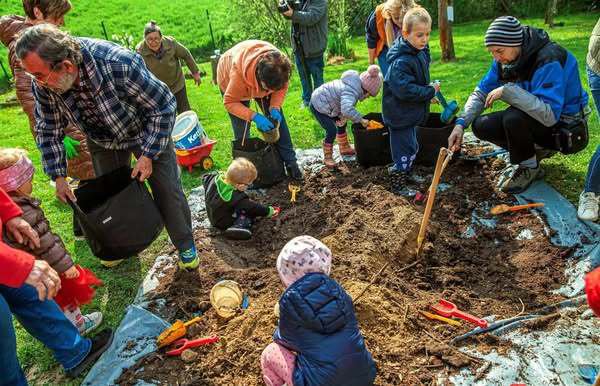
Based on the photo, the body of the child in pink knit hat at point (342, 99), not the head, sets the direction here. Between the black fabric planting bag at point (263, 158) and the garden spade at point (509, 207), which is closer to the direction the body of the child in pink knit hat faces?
the garden spade

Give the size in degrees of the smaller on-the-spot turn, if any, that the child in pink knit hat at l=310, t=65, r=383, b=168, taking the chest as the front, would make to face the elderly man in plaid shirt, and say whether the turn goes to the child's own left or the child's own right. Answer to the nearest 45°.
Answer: approximately 135° to the child's own right

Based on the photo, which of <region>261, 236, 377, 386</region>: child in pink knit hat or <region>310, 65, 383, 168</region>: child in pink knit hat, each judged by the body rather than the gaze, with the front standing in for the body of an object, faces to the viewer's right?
<region>310, 65, 383, 168</region>: child in pink knit hat

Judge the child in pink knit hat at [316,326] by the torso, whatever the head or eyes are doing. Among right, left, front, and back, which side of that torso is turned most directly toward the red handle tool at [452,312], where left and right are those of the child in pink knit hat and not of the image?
right

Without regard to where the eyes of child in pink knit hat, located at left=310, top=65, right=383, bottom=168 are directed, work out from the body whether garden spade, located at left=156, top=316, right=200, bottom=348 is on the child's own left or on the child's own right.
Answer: on the child's own right

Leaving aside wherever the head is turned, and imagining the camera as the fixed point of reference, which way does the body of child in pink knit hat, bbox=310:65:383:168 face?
to the viewer's right

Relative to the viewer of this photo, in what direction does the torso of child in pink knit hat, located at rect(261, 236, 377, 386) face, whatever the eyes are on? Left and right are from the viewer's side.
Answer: facing away from the viewer and to the left of the viewer

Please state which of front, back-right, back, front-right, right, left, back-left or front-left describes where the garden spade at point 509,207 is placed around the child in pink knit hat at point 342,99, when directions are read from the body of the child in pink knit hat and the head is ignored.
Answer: front-right
